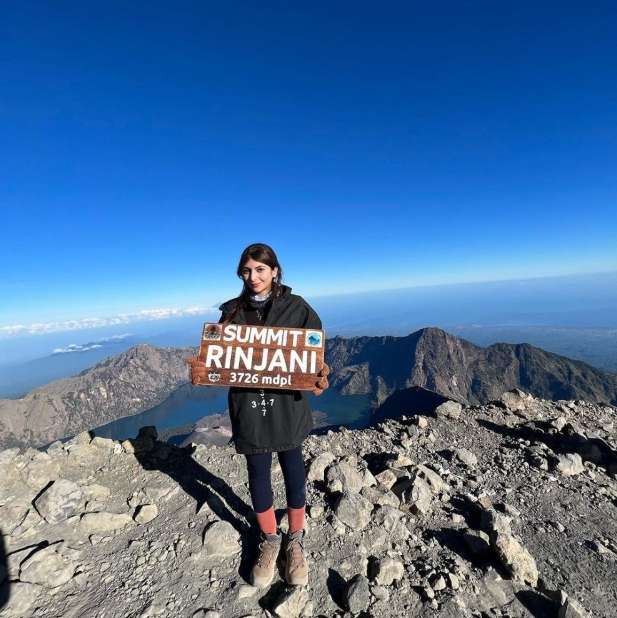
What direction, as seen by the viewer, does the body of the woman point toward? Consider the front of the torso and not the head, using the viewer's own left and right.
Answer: facing the viewer

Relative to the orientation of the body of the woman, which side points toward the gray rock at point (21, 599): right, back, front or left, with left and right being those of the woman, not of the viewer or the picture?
right

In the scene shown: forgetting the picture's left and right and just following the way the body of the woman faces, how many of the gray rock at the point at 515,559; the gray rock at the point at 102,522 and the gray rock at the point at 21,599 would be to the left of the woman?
1

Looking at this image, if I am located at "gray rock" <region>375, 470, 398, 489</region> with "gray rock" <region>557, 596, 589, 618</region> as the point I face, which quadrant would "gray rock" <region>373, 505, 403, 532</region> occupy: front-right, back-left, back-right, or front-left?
front-right

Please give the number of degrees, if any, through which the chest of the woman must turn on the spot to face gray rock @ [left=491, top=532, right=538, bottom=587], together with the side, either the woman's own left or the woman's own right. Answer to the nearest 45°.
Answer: approximately 90° to the woman's own left

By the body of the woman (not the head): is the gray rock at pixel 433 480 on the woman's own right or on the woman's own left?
on the woman's own left

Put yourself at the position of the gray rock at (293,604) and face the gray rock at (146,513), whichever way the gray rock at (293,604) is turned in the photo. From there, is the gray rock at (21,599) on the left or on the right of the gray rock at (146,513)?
left

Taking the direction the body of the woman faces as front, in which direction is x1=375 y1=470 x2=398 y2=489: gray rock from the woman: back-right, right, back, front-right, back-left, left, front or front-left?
back-left

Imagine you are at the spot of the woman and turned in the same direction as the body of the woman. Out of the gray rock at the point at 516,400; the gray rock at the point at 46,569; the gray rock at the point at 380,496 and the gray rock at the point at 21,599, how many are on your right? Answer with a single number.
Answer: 2

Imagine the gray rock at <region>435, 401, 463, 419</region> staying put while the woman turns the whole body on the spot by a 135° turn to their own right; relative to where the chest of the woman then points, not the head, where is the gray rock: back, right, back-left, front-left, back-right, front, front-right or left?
right

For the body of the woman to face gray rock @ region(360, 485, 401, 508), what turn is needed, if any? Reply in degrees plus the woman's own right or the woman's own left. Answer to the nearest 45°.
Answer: approximately 135° to the woman's own left

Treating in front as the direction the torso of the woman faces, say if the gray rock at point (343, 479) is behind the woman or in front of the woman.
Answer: behind

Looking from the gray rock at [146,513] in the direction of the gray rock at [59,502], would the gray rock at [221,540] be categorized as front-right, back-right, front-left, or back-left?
back-left

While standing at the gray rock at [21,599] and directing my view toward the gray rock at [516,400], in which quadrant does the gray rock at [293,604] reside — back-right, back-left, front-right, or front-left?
front-right

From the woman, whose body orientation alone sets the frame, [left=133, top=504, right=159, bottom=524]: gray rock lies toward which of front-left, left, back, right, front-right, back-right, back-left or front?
back-right
